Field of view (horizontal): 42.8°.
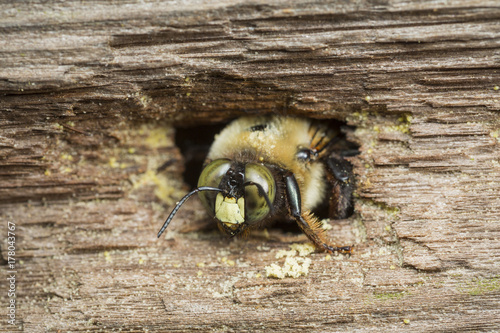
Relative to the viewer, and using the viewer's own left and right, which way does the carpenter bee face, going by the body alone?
facing the viewer and to the left of the viewer
